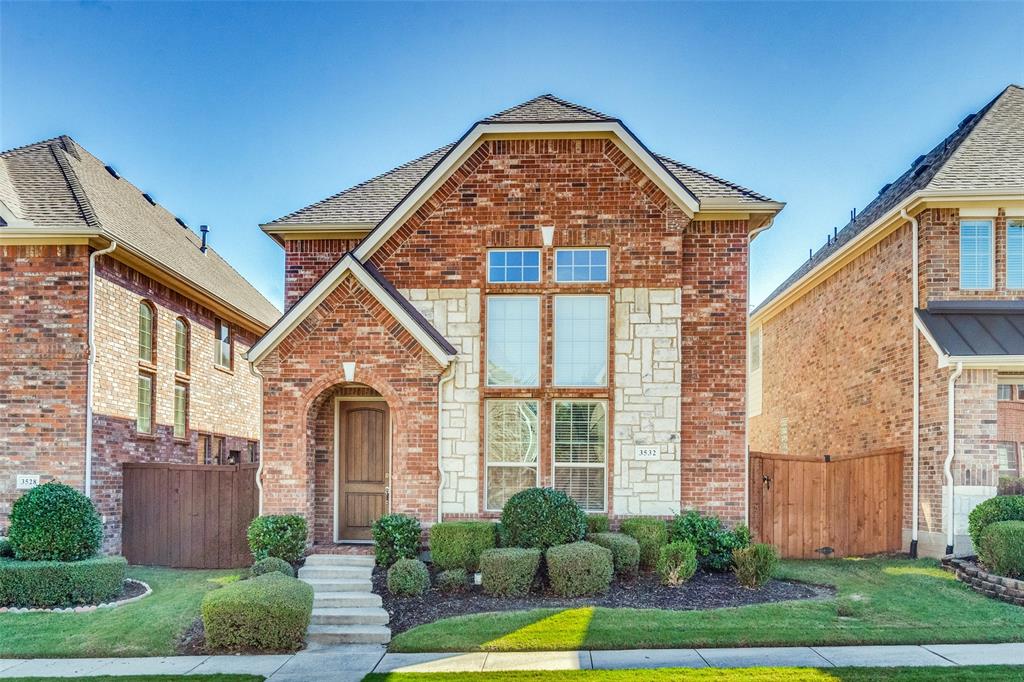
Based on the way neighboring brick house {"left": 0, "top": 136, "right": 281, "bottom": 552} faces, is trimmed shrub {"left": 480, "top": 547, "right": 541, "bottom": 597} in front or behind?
in front

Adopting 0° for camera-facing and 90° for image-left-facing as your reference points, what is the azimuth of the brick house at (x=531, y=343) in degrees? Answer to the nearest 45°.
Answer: approximately 0°

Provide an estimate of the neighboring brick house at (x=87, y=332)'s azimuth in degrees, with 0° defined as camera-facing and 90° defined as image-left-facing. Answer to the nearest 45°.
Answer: approximately 0°

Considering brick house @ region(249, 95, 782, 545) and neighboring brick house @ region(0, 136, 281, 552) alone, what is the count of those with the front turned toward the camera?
2

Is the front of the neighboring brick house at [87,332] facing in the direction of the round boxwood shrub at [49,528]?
yes

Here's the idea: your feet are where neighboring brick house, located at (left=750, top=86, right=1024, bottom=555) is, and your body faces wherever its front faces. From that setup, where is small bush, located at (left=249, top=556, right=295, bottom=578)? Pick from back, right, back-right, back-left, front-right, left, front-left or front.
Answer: front-right
